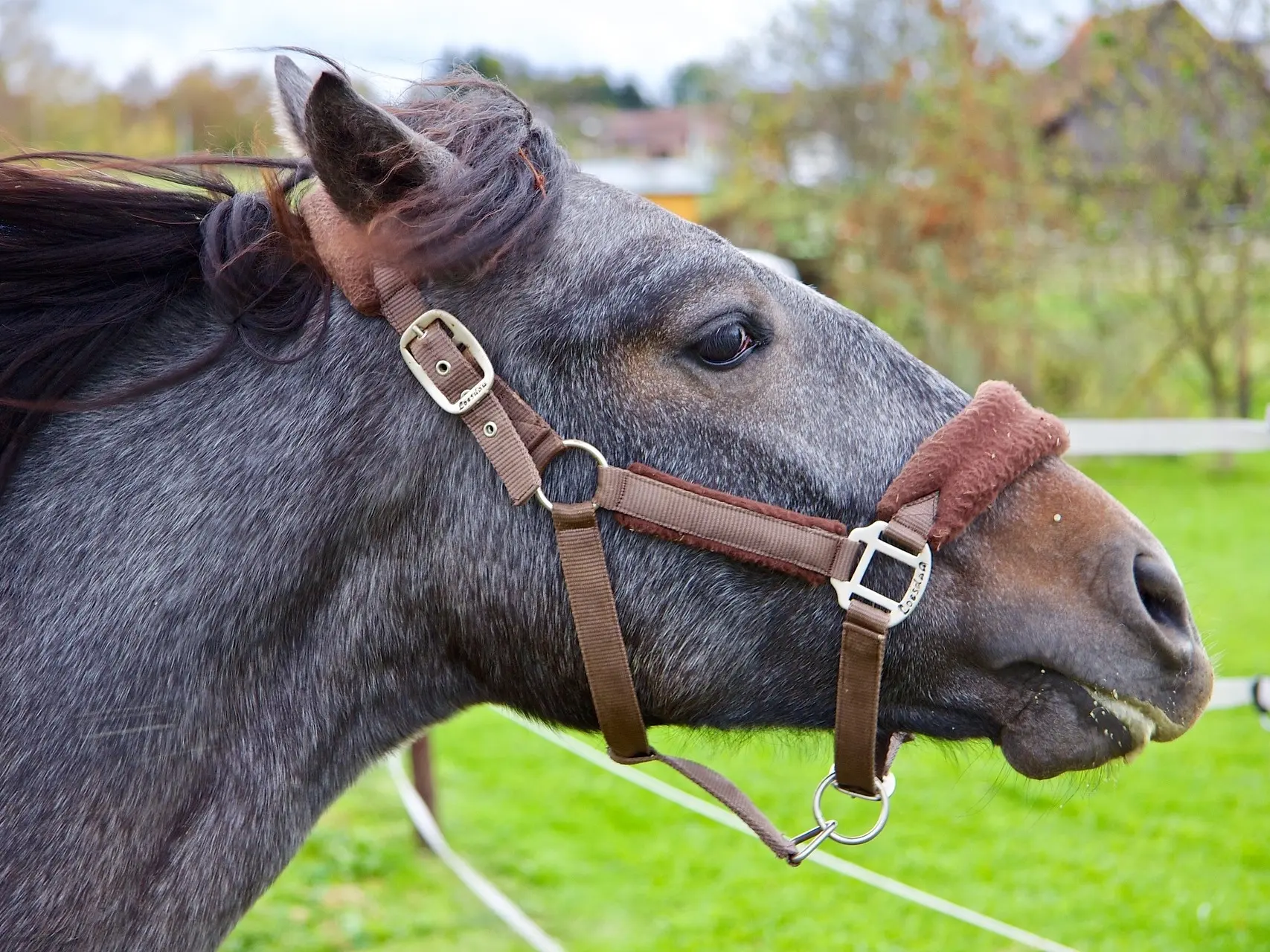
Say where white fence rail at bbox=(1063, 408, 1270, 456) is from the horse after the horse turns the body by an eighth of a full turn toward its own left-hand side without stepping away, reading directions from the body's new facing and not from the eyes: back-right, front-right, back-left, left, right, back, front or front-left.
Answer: front

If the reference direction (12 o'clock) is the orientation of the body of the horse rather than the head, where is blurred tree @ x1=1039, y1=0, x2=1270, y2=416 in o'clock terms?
The blurred tree is roughly at 10 o'clock from the horse.

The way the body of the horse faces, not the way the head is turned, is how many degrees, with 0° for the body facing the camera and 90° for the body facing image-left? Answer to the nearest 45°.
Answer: approximately 270°

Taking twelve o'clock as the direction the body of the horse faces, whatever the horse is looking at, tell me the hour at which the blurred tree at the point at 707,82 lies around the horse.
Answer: The blurred tree is roughly at 9 o'clock from the horse.

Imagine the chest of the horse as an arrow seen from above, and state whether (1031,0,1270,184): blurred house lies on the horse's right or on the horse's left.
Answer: on the horse's left

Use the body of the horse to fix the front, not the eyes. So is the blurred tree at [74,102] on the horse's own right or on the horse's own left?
on the horse's own left

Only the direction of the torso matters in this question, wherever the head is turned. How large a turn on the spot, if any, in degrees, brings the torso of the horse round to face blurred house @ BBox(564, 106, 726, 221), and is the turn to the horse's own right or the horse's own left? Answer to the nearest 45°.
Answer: approximately 90° to the horse's own left

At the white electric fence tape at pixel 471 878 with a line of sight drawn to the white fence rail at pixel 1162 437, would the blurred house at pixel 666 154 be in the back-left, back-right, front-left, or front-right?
front-left

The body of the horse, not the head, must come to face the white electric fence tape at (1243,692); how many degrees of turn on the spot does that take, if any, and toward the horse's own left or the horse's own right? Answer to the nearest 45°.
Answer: approximately 45° to the horse's own left

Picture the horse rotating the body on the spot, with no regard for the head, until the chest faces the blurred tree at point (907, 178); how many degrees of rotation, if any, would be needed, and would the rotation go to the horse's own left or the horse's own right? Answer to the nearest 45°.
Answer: approximately 90° to the horse's own left
